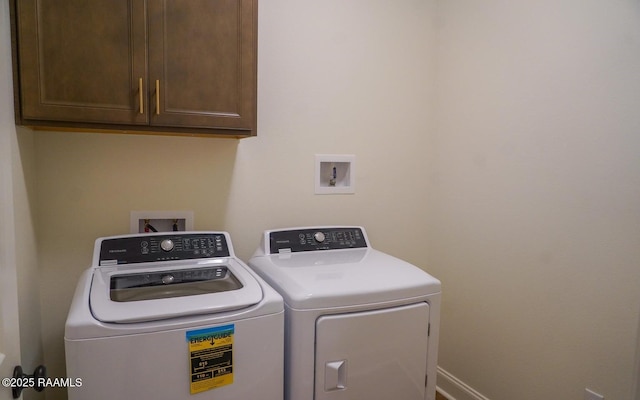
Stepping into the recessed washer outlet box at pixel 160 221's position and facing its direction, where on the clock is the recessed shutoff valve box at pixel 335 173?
The recessed shutoff valve box is roughly at 9 o'clock from the recessed washer outlet box.

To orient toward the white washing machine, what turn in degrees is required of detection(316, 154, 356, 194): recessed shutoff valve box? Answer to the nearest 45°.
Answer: approximately 45° to its right

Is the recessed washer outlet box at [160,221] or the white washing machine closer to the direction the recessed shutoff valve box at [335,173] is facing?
the white washing machine

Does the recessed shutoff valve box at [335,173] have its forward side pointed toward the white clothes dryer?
yes

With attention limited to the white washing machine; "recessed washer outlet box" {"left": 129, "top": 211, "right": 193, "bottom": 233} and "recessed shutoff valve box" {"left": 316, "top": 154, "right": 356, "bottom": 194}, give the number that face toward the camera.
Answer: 3

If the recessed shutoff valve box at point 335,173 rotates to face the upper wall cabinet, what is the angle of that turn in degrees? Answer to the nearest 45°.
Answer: approximately 45° to its right

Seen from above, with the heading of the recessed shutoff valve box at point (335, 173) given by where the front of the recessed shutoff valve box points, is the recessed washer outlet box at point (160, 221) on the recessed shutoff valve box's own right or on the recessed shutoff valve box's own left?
on the recessed shutoff valve box's own right

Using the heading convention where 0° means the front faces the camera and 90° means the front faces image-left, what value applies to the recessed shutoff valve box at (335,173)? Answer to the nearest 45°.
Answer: approximately 0°

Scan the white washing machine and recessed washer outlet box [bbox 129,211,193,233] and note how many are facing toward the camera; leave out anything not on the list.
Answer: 2

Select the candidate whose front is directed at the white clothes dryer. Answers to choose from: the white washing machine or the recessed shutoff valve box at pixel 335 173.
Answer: the recessed shutoff valve box

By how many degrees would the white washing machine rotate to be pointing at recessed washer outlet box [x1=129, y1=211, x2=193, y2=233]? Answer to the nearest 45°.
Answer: approximately 180°

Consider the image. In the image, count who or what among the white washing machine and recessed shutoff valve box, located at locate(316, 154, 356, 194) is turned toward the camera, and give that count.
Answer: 2
